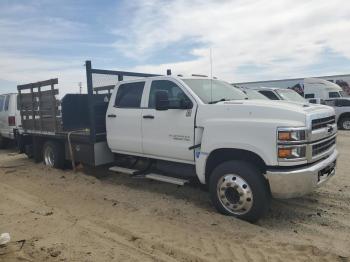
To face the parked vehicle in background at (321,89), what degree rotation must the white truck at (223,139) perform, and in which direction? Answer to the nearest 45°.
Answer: approximately 90° to its left

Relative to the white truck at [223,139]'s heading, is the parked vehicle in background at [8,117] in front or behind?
behind

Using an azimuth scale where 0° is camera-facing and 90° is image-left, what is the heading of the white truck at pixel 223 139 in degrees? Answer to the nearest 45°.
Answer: approximately 315°

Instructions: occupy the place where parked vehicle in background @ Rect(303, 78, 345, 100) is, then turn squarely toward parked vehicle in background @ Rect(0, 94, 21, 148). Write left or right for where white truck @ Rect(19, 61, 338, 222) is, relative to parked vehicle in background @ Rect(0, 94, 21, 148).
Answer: left

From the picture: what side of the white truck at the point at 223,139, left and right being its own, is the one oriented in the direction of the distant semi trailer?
left

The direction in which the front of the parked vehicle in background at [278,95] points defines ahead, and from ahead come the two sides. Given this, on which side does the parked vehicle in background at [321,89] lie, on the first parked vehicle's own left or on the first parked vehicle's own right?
on the first parked vehicle's own left
